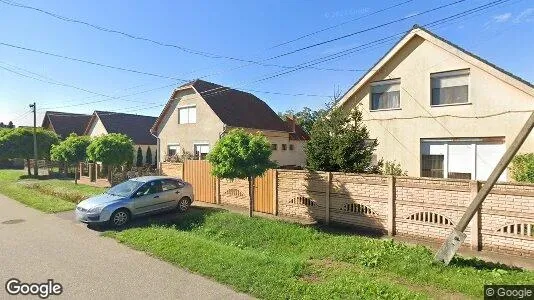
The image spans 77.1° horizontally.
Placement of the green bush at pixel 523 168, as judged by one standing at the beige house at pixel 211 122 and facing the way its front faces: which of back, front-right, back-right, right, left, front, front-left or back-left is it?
left

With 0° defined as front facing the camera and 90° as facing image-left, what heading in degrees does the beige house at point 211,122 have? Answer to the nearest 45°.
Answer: approximately 45°

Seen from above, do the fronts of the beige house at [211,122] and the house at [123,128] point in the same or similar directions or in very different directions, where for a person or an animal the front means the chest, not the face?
same or similar directions

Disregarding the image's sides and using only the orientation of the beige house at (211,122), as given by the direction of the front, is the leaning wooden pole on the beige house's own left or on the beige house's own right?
on the beige house's own left

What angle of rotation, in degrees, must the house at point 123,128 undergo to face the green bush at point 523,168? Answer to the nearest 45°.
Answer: approximately 45° to its left

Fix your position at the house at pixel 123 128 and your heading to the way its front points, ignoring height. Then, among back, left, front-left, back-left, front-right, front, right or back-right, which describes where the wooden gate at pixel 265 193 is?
front-left

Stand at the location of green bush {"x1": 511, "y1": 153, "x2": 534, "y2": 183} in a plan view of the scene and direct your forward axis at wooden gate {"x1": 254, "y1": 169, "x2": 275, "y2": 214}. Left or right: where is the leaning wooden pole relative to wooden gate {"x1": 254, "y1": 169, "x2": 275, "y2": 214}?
left

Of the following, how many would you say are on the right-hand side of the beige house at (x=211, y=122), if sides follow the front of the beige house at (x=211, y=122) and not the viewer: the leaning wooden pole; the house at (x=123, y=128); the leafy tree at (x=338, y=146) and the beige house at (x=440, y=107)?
1

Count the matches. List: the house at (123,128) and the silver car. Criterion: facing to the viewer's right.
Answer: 0

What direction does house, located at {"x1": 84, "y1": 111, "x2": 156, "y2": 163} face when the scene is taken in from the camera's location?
facing the viewer and to the left of the viewer

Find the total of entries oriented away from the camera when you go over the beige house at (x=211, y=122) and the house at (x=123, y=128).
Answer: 0

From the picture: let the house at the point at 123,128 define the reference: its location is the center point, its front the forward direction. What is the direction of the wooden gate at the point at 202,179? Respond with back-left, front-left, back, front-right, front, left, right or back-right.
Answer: front-left
